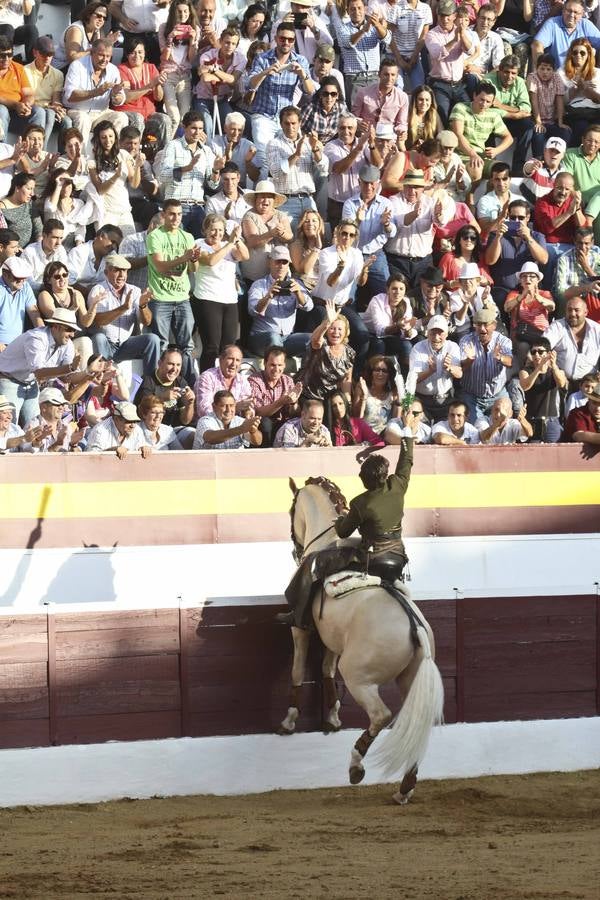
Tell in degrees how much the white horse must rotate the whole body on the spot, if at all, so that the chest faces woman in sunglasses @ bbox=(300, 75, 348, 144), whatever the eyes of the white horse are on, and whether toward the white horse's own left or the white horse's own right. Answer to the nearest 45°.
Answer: approximately 45° to the white horse's own right

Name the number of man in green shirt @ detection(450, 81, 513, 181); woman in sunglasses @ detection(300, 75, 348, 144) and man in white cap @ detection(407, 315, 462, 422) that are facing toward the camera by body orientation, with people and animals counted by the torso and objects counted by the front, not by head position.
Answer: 3

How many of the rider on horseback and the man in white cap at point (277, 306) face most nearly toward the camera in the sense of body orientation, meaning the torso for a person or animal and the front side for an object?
1

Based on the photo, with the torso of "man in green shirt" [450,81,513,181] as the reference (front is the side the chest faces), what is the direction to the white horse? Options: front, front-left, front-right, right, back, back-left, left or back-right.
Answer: front

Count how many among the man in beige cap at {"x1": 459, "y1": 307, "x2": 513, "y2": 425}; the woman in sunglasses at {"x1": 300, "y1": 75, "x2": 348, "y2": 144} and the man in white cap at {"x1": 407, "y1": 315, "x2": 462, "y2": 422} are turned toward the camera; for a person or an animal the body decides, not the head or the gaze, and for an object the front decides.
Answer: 3

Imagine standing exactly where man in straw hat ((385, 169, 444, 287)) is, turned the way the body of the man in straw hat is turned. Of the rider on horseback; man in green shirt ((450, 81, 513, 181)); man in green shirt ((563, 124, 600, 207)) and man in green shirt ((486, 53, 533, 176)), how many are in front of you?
1

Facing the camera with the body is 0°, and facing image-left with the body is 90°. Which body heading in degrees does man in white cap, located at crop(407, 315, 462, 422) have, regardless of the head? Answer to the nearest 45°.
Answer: approximately 0°

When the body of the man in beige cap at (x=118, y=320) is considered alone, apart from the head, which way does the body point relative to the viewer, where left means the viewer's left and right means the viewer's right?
facing the viewer and to the right of the viewer

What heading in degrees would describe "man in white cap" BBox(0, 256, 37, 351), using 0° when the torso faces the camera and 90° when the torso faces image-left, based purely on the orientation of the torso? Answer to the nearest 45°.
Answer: approximately 315°

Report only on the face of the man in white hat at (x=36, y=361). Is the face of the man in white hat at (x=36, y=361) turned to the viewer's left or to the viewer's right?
to the viewer's right

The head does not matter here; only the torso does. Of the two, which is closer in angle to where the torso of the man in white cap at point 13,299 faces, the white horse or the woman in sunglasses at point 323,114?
the white horse
